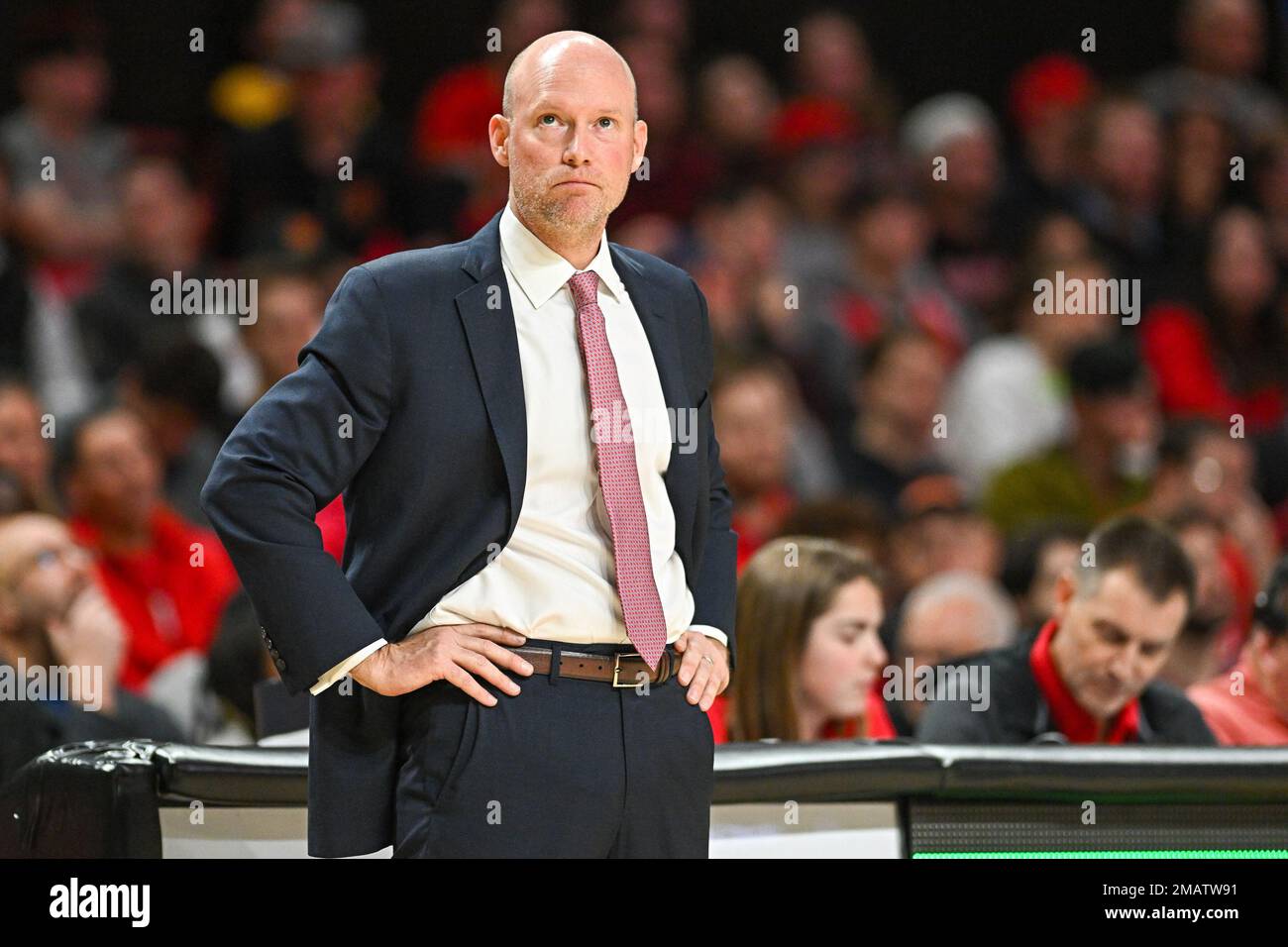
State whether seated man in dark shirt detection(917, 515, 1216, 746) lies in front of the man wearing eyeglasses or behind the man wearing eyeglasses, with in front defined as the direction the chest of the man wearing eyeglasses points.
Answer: in front

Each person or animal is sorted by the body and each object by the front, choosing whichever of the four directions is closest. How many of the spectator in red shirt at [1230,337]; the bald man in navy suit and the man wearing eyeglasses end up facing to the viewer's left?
0

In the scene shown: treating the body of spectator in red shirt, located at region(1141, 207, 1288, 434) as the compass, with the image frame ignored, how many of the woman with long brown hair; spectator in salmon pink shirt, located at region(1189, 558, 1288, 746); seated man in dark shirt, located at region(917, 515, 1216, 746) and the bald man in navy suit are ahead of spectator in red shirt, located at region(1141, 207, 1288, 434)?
4

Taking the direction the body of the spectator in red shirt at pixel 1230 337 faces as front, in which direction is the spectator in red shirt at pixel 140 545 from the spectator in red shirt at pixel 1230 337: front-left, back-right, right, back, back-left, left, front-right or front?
front-right

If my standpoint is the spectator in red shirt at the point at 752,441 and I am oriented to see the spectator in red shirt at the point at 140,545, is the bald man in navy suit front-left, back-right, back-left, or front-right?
front-left

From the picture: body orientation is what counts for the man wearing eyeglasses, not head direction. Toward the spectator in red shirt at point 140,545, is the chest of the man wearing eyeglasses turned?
no

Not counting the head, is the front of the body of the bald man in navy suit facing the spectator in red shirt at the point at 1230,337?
no

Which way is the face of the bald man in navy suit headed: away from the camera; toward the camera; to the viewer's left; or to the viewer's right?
toward the camera

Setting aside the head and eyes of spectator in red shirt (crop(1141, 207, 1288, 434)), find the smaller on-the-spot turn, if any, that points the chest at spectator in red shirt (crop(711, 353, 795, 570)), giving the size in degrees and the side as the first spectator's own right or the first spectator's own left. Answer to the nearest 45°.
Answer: approximately 45° to the first spectator's own right

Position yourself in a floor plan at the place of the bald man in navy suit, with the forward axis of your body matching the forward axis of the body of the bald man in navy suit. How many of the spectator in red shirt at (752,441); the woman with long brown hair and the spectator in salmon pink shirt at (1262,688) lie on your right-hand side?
0

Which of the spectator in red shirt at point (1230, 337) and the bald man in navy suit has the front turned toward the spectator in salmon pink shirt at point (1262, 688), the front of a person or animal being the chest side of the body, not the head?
the spectator in red shirt at point (1230, 337)

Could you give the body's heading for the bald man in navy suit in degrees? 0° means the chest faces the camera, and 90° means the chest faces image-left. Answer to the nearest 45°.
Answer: approximately 315°

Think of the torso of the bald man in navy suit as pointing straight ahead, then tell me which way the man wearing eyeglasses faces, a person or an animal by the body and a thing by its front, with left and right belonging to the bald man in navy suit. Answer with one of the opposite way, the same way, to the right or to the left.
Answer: the same way

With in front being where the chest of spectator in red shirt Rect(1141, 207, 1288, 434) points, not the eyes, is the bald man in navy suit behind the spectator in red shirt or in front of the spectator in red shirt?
in front

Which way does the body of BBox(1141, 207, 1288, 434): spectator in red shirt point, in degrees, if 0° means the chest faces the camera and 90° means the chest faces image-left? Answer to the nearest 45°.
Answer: approximately 0°

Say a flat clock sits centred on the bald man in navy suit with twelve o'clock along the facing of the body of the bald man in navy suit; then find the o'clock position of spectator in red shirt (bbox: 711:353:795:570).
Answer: The spectator in red shirt is roughly at 8 o'clock from the bald man in navy suit.

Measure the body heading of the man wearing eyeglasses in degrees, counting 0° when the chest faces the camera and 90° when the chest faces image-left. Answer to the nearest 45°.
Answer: approximately 315°

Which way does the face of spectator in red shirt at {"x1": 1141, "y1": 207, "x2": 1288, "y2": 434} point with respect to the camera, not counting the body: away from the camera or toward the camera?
toward the camera

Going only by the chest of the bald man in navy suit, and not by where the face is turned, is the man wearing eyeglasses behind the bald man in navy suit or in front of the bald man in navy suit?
behind
